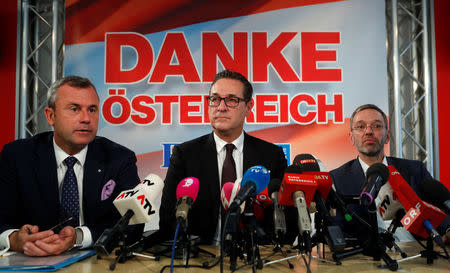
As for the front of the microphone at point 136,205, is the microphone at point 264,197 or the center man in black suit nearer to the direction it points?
the center man in black suit

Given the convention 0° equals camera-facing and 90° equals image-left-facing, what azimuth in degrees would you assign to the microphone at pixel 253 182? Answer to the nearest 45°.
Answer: approximately 225°

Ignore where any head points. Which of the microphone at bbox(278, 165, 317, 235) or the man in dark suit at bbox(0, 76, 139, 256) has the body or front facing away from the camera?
the microphone

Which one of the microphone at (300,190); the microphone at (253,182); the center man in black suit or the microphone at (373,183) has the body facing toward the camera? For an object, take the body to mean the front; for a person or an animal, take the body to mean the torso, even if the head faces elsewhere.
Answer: the center man in black suit

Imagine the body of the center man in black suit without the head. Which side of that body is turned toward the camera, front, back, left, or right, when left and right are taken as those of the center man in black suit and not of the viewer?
front

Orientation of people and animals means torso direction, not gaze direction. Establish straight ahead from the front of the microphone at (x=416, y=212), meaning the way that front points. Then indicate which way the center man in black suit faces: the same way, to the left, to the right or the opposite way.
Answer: the opposite way

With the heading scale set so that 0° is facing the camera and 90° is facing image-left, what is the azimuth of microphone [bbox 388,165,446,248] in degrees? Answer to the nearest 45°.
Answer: approximately 135°

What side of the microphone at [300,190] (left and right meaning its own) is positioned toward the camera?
back

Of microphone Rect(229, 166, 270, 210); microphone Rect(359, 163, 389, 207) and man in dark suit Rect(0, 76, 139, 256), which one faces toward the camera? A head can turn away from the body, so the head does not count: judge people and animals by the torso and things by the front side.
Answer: the man in dark suit

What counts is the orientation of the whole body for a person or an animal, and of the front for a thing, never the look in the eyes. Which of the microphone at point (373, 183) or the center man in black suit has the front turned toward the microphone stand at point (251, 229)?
the center man in black suit
